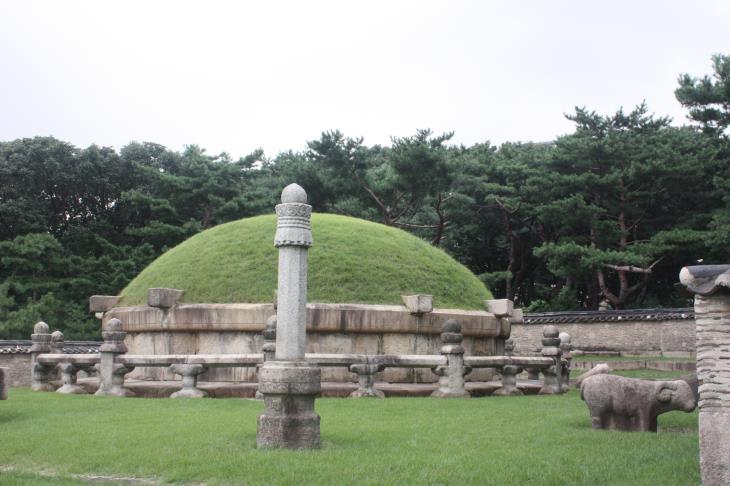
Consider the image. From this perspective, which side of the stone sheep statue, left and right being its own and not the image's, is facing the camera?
right

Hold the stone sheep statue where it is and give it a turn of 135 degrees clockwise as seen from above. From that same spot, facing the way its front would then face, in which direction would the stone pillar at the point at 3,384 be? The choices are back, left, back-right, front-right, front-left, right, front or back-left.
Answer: front-right

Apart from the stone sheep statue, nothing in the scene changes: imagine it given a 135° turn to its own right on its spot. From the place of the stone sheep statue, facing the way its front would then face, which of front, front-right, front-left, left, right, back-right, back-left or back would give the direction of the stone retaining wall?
right

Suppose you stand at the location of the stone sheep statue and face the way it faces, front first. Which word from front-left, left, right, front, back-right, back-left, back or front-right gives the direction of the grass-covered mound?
back-left

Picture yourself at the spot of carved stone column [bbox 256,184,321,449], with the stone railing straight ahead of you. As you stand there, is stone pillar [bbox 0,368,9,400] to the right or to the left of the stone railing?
left

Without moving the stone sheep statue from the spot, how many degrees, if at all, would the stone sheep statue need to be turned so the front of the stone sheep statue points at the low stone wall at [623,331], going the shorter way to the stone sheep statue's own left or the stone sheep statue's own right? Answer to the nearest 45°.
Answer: approximately 90° to the stone sheep statue's own left

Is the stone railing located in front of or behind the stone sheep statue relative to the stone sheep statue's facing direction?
behind

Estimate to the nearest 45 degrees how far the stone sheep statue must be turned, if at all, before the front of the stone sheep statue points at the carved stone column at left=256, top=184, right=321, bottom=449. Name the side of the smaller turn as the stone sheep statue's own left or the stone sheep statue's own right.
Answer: approximately 135° to the stone sheep statue's own right
